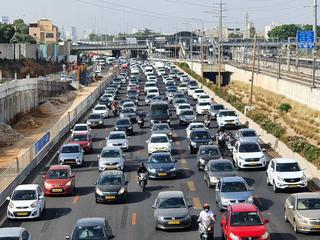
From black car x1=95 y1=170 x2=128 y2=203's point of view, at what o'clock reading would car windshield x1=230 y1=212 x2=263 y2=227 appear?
The car windshield is roughly at 11 o'clock from the black car.

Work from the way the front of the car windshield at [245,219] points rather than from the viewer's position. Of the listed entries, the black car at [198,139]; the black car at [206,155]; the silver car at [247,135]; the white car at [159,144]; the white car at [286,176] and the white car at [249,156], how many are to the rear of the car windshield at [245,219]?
6

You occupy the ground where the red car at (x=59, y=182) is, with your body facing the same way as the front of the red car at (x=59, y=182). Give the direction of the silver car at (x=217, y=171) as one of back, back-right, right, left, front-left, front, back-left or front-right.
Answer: left

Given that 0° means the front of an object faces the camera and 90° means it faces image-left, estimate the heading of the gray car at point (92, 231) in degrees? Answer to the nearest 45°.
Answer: approximately 0°

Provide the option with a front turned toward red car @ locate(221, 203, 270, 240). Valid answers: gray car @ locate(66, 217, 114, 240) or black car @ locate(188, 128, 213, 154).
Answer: black car @ locate(188, 128, 213, 154)

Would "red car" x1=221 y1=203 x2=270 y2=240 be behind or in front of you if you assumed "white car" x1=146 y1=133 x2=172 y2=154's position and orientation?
in front

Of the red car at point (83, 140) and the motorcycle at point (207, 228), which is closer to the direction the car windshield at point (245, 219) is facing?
the motorcycle

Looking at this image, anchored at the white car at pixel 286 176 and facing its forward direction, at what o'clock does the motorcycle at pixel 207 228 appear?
The motorcycle is roughly at 2 o'clock from the white car.

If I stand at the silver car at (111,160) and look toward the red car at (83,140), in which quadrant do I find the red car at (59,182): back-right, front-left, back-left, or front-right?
back-left

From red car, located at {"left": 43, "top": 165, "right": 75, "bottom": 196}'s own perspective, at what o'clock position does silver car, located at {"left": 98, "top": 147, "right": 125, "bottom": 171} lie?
The silver car is roughly at 7 o'clock from the red car.

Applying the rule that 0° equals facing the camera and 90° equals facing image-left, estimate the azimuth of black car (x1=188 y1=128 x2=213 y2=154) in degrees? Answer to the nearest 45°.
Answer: approximately 0°

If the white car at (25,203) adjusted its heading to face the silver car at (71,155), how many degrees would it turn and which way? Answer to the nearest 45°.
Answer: approximately 180°

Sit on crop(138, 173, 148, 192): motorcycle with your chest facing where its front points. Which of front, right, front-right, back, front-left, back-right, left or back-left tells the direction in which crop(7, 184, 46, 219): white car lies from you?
front-right

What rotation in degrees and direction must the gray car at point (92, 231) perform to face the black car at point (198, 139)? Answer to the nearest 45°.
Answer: approximately 180°

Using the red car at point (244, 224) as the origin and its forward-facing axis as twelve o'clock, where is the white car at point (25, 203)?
The white car is roughly at 4 o'clock from the red car.
